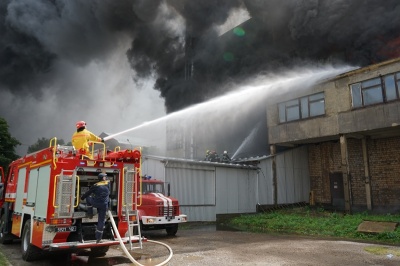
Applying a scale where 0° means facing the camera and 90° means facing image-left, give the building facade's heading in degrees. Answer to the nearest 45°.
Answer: approximately 45°

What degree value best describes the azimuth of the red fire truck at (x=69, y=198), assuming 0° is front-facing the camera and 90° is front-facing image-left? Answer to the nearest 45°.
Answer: approximately 135°

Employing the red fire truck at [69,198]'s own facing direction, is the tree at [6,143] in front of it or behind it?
in front

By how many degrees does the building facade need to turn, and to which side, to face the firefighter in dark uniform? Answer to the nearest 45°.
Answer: approximately 45° to its left

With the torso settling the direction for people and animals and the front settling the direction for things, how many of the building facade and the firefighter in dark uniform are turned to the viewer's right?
0

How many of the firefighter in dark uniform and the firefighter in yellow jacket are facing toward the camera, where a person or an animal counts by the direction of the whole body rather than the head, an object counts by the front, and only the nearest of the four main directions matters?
0

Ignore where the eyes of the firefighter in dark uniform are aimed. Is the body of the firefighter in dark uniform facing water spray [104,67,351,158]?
no

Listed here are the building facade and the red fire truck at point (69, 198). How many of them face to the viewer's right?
0

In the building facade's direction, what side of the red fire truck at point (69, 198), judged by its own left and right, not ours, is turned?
right

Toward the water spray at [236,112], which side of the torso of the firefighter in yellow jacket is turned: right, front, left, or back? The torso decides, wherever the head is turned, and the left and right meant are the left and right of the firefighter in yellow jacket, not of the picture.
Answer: front

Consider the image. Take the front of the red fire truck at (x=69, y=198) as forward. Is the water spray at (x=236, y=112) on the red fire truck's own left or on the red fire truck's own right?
on the red fire truck's own right

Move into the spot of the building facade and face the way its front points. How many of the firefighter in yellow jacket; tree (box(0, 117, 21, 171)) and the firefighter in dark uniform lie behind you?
0

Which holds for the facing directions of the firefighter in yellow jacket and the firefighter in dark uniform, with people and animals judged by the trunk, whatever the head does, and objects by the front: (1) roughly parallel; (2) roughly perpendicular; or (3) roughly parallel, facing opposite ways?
roughly perpendicular

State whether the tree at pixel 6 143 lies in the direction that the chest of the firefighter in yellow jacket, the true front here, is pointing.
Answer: no
